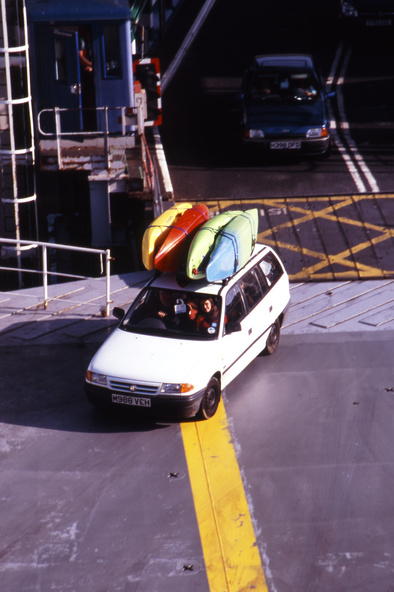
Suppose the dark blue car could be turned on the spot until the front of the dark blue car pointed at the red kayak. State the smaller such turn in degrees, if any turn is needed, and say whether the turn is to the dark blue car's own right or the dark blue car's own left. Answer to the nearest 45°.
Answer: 0° — it already faces it

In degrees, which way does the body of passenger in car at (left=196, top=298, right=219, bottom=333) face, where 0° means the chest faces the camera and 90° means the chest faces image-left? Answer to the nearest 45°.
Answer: approximately 45°

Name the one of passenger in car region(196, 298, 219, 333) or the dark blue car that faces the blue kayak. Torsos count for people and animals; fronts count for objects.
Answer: the dark blue car

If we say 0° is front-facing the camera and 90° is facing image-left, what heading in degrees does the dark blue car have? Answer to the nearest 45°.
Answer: approximately 0°

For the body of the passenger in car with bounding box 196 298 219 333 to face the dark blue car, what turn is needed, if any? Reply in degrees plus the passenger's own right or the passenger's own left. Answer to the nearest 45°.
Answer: approximately 135° to the passenger's own right

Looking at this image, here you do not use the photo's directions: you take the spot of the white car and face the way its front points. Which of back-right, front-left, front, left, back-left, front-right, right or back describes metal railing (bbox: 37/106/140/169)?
back-right

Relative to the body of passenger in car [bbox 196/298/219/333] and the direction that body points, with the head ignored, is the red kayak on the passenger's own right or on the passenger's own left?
on the passenger's own right
